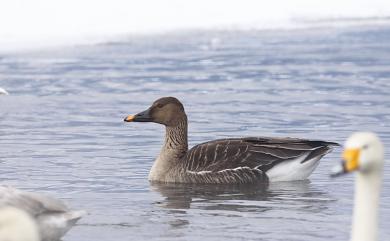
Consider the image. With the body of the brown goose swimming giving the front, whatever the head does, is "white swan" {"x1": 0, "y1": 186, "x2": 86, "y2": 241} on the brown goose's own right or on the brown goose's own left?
on the brown goose's own left

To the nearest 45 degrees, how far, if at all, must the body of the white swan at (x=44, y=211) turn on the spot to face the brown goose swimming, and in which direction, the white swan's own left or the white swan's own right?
approximately 135° to the white swan's own right

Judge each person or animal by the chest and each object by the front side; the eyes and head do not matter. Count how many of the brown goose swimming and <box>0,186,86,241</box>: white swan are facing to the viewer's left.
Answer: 2

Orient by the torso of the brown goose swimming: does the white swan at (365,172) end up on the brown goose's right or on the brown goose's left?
on the brown goose's left

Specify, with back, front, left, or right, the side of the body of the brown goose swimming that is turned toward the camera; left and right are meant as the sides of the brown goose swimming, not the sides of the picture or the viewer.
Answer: left

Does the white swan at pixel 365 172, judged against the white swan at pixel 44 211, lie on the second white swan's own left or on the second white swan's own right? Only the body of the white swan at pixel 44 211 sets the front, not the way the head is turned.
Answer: on the second white swan's own left

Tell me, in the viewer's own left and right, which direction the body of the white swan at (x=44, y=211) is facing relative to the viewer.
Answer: facing to the left of the viewer
